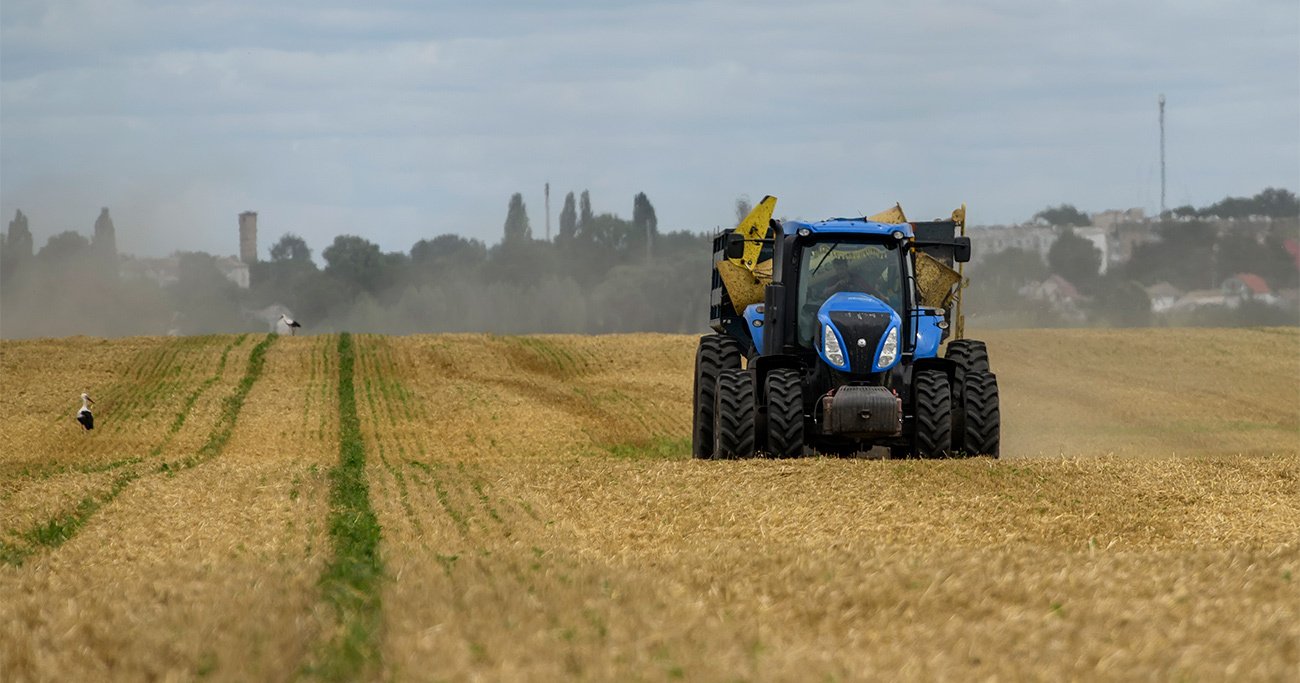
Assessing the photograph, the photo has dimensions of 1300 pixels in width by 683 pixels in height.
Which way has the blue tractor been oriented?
toward the camera

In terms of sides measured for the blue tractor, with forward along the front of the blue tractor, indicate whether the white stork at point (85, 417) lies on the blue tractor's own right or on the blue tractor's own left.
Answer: on the blue tractor's own right
